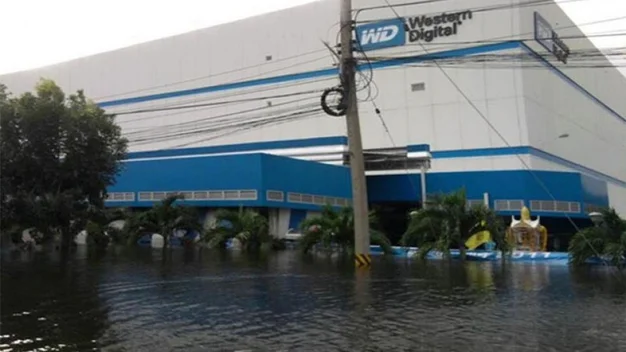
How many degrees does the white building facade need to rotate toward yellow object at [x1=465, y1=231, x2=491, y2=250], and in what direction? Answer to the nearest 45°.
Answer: approximately 45° to its left

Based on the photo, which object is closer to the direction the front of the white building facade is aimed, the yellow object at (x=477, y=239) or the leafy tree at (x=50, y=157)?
the leafy tree

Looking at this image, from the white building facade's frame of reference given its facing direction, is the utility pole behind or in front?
in front

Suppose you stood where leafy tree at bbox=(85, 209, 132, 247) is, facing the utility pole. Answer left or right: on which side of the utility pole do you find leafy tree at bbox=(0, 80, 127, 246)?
right

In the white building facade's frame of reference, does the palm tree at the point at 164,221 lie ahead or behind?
ahead

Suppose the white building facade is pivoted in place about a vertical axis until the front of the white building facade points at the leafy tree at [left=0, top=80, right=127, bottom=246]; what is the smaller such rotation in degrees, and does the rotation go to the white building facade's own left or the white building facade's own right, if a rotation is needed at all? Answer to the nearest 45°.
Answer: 0° — it already faces it

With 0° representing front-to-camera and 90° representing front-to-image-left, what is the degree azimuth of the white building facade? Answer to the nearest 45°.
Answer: approximately 45°

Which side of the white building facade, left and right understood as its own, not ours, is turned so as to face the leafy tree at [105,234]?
front

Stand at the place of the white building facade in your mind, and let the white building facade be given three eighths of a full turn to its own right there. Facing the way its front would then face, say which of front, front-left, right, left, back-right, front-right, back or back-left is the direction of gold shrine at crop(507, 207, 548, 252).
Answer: back
